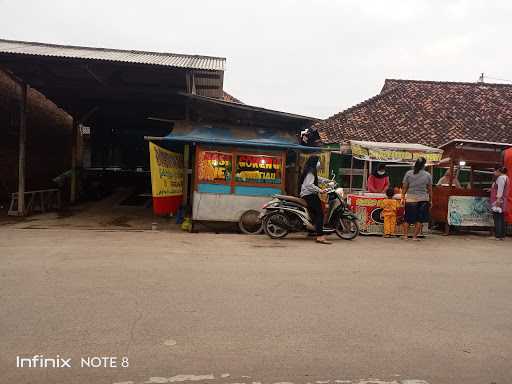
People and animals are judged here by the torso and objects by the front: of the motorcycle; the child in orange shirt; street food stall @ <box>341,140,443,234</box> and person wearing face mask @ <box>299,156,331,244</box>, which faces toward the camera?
the street food stall

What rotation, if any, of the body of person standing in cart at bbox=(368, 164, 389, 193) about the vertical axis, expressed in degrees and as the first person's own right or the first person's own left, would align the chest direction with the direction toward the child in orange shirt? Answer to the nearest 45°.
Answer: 0° — they already face them

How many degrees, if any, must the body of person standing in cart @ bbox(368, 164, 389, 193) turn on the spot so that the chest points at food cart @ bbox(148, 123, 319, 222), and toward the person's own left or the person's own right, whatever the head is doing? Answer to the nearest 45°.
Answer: approximately 90° to the person's own right

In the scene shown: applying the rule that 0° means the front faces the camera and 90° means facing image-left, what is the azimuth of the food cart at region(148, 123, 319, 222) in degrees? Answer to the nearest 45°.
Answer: approximately 0°

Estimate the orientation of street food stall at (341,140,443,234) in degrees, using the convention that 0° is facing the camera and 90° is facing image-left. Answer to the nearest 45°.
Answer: approximately 0°

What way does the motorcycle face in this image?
to the viewer's right
